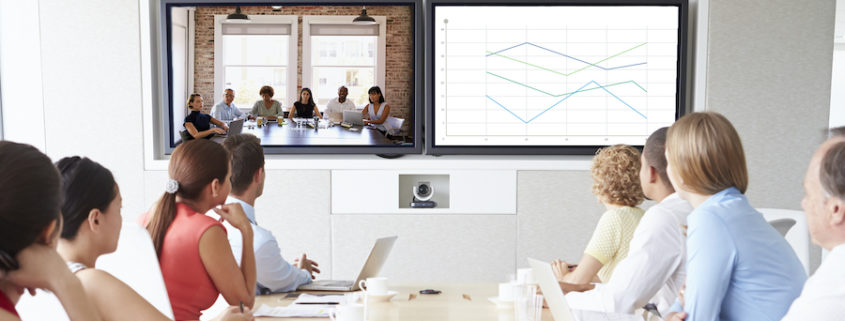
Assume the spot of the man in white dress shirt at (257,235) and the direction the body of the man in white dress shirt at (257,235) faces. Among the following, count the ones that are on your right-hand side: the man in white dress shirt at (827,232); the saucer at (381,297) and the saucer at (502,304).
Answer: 3

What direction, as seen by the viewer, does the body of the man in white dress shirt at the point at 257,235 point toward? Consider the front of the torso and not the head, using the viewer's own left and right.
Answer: facing away from the viewer and to the right of the viewer

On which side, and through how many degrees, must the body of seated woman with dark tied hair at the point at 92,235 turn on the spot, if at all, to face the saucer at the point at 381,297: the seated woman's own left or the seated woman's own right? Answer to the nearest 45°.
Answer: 0° — they already face it

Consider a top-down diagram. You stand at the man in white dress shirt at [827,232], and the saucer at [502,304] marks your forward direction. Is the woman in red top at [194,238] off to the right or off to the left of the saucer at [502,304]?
left

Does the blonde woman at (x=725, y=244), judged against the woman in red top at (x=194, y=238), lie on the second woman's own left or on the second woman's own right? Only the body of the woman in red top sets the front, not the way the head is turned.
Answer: on the second woman's own right

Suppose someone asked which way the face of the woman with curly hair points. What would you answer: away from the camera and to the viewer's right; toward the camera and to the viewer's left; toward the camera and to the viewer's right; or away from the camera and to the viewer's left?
away from the camera and to the viewer's left

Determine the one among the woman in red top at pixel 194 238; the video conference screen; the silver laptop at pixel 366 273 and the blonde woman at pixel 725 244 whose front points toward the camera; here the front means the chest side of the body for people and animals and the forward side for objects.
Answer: the video conference screen

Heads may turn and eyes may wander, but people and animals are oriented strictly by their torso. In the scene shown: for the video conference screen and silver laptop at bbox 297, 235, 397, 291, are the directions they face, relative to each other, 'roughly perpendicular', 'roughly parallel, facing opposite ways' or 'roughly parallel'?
roughly perpendicular

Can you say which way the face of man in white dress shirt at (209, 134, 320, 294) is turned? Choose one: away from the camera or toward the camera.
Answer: away from the camera

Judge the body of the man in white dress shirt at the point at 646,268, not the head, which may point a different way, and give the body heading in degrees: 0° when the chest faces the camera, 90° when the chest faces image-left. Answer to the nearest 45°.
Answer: approximately 135°

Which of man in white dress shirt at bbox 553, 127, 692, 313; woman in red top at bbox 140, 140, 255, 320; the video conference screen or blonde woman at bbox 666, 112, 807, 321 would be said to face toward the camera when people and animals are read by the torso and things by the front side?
the video conference screen

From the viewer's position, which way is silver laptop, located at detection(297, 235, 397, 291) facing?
facing to the left of the viewer

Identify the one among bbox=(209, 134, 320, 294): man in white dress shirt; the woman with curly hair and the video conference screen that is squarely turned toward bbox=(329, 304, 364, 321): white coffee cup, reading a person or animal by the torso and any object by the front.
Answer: the video conference screen

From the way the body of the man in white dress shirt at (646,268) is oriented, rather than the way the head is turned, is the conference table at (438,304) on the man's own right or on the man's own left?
on the man's own left

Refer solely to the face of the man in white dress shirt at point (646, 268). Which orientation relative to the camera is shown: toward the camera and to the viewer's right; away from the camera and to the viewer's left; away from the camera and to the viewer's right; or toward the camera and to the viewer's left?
away from the camera and to the viewer's left
